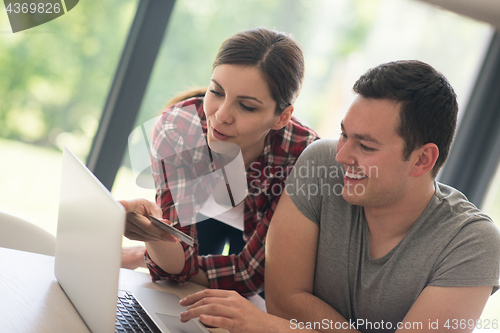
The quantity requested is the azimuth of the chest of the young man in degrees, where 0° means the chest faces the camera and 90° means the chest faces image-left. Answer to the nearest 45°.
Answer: approximately 45°

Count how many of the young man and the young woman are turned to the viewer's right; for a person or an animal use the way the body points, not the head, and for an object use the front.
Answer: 0

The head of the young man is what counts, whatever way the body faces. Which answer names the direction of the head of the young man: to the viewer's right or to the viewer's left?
to the viewer's left

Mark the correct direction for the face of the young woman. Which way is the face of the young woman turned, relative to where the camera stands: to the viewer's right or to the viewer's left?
to the viewer's left

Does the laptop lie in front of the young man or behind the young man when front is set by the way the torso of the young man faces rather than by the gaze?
in front

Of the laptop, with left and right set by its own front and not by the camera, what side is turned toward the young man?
front

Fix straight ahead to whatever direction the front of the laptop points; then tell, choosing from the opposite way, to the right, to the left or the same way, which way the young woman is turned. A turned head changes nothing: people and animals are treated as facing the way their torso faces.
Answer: the opposite way

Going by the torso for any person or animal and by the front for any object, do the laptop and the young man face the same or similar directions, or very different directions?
very different directions

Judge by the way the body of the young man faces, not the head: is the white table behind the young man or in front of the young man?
in front
